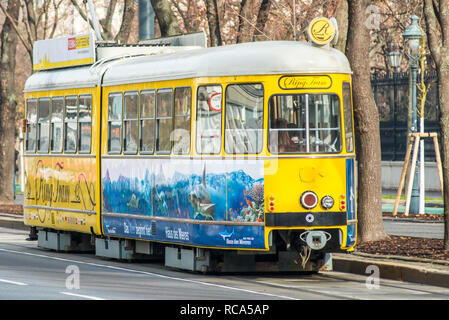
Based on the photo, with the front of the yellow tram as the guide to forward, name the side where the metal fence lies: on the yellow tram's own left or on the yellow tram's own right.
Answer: on the yellow tram's own right

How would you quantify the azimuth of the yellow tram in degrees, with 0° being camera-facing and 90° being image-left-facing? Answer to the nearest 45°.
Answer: approximately 135°
